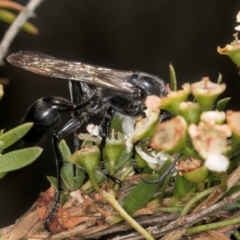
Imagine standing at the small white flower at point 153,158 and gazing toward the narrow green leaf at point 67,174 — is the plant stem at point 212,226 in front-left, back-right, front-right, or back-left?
back-left

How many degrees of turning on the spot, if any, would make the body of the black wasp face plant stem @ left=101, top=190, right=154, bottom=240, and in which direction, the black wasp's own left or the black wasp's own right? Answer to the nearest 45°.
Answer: approximately 90° to the black wasp's own right

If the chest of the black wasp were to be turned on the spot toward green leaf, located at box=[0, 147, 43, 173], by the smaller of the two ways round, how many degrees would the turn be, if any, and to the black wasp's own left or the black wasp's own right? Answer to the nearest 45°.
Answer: approximately 180°

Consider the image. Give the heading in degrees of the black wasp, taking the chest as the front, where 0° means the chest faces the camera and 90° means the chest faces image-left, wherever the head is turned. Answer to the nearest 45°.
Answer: approximately 270°
